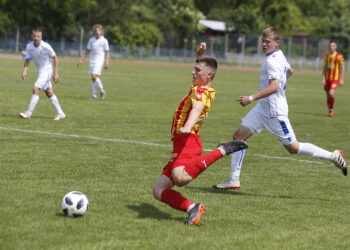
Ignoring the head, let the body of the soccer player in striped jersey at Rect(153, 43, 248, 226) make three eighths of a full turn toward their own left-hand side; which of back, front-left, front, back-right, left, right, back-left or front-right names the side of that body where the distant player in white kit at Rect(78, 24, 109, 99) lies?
back-left

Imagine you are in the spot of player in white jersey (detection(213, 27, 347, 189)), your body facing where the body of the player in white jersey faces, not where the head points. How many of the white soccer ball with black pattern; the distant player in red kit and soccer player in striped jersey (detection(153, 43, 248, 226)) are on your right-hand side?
1

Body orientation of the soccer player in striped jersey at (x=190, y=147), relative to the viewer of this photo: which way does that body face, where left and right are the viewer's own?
facing to the left of the viewer

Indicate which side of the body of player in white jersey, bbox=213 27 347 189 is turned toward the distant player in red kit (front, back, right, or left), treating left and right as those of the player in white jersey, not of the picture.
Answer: right

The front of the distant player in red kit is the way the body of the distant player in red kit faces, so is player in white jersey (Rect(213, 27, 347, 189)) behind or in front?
in front

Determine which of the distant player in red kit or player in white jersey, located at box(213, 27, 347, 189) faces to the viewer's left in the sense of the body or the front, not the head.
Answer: the player in white jersey

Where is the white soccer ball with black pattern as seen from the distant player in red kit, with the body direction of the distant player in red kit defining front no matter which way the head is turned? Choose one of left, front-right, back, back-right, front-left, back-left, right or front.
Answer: front

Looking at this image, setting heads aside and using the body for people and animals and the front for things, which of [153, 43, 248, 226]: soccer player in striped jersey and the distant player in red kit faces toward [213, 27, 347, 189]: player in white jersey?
the distant player in red kit

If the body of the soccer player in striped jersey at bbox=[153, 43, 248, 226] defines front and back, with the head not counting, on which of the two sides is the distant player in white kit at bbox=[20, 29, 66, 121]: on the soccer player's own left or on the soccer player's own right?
on the soccer player's own right

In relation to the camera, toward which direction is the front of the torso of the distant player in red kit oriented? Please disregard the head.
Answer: toward the camera

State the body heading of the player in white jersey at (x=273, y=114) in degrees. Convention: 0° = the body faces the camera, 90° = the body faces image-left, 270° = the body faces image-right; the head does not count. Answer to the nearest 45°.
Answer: approximately 90°

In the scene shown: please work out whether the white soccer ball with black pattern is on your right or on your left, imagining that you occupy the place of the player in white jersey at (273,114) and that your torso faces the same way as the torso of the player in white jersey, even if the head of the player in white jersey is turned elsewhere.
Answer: on your left

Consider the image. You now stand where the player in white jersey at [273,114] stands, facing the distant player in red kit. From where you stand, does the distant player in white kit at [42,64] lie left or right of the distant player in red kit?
left

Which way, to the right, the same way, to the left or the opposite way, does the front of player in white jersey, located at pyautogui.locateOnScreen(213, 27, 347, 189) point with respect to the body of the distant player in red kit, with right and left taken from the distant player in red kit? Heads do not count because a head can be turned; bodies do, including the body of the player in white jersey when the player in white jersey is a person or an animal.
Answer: to the right
